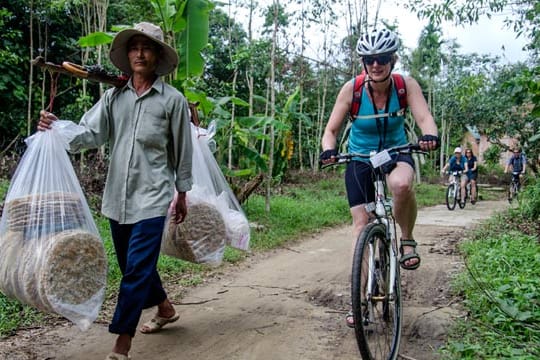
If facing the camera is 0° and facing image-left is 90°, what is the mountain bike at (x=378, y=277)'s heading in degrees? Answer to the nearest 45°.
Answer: approximately 0°

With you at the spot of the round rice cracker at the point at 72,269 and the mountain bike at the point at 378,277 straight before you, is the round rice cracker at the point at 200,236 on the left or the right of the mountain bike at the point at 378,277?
left

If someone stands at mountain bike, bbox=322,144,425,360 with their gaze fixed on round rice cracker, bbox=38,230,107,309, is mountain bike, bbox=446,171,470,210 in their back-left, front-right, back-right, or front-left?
back-right

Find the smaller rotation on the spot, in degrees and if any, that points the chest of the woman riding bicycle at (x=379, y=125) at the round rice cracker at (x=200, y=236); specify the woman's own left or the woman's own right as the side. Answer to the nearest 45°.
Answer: approximately 90° to the woman's own right

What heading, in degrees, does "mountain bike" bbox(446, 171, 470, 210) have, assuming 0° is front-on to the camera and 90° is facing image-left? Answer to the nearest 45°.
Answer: approximately 45°
